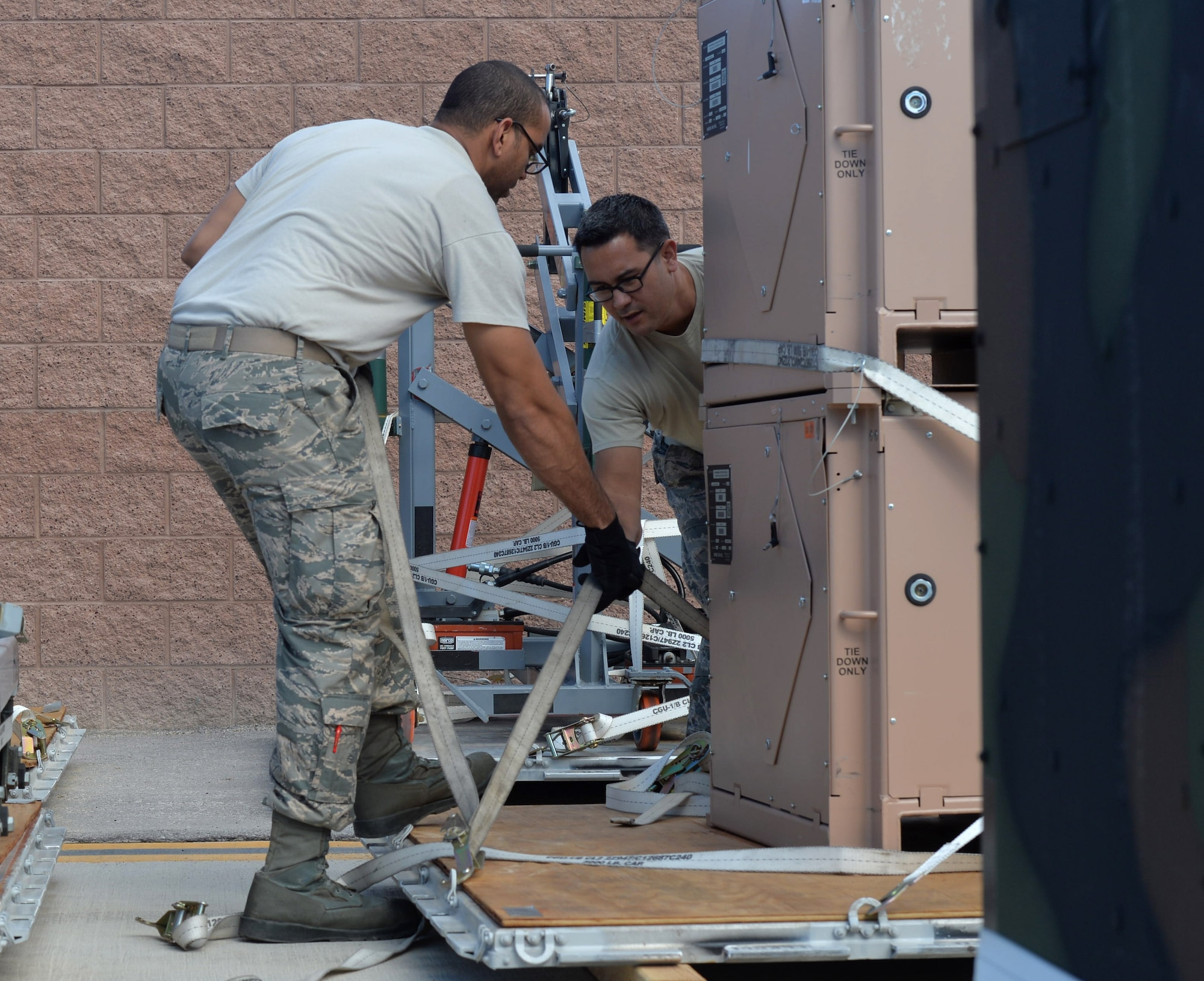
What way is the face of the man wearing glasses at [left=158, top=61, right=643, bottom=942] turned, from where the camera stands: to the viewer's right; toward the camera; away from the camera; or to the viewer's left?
to the viewer's right

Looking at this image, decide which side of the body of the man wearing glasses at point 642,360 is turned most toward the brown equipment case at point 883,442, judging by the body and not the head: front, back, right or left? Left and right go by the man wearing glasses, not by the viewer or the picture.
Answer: left

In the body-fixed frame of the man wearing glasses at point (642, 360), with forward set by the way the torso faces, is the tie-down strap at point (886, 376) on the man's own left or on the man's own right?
on the man's own left

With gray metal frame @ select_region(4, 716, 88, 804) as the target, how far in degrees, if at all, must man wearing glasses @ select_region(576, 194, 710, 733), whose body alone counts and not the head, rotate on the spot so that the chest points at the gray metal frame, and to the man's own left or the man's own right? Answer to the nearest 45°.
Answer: approximately 45° to the man's own right

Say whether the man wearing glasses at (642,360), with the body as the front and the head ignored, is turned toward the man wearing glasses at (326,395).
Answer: yes

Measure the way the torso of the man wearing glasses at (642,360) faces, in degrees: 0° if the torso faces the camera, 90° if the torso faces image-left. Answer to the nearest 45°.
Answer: approximately 45°

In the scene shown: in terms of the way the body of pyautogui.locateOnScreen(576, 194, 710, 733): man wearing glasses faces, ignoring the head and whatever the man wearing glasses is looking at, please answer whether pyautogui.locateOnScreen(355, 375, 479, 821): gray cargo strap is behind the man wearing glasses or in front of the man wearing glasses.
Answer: in front
